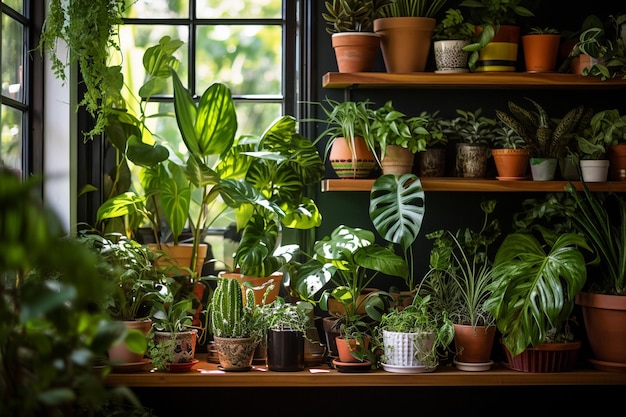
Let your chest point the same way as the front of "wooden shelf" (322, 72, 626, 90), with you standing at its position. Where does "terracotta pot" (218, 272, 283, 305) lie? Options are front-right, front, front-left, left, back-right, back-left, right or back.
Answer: right

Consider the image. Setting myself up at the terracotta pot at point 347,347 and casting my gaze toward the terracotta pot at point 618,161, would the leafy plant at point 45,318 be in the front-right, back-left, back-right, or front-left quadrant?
back-right

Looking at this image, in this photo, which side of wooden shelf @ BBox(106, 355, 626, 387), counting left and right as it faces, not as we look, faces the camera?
front

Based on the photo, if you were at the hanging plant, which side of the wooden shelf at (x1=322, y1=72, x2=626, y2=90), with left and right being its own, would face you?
right

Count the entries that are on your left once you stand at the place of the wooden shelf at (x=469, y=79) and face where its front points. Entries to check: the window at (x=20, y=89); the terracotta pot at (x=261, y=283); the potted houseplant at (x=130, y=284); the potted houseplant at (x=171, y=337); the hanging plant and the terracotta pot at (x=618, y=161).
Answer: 1

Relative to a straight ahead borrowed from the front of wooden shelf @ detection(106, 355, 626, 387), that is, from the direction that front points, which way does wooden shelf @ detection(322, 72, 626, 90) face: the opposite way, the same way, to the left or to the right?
the same way

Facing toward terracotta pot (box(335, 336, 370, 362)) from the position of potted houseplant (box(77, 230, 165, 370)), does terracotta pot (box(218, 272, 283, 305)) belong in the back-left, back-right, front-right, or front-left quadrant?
front-left

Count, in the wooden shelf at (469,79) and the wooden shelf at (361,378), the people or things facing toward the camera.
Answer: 2

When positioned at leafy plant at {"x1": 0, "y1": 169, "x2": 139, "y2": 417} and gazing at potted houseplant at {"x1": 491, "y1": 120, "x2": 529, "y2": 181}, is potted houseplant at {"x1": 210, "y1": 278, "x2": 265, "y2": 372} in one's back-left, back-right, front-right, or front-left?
front-left

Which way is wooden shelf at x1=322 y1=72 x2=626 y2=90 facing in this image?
toward the camera
